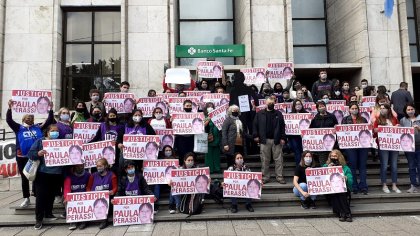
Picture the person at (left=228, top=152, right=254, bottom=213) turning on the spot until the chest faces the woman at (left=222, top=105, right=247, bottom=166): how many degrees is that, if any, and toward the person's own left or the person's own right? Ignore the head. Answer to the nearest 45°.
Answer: approximately 180°

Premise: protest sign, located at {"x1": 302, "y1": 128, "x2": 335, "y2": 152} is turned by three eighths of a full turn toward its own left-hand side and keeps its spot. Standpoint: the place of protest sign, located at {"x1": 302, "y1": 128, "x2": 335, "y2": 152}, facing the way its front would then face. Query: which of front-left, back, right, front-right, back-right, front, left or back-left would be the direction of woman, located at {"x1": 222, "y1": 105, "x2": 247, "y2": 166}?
back-left

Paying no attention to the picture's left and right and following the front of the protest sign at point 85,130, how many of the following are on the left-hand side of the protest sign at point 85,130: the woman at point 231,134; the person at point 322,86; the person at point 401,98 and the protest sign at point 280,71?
4

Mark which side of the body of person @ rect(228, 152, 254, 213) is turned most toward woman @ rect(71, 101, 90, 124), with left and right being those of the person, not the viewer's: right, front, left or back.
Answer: right

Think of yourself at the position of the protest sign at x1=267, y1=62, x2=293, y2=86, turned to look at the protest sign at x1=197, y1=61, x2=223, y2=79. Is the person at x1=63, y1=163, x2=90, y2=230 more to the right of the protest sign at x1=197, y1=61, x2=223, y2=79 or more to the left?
left

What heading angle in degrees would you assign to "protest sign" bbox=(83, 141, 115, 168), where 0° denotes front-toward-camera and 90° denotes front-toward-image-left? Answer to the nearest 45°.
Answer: approximately 0°

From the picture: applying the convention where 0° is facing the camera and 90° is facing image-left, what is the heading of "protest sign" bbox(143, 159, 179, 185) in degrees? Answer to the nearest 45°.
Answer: approximately 0°

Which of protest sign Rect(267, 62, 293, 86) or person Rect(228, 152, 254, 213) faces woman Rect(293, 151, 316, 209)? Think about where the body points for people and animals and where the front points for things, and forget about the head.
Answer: the protest sign

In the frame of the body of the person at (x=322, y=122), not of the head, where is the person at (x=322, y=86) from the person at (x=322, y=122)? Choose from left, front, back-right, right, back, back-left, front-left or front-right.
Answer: back

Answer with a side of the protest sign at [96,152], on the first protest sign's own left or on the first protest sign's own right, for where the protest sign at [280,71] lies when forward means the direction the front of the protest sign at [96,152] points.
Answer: on the first protest sign's own left

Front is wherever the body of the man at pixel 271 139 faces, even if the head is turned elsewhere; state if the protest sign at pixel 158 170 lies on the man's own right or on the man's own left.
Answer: on the man's own right
